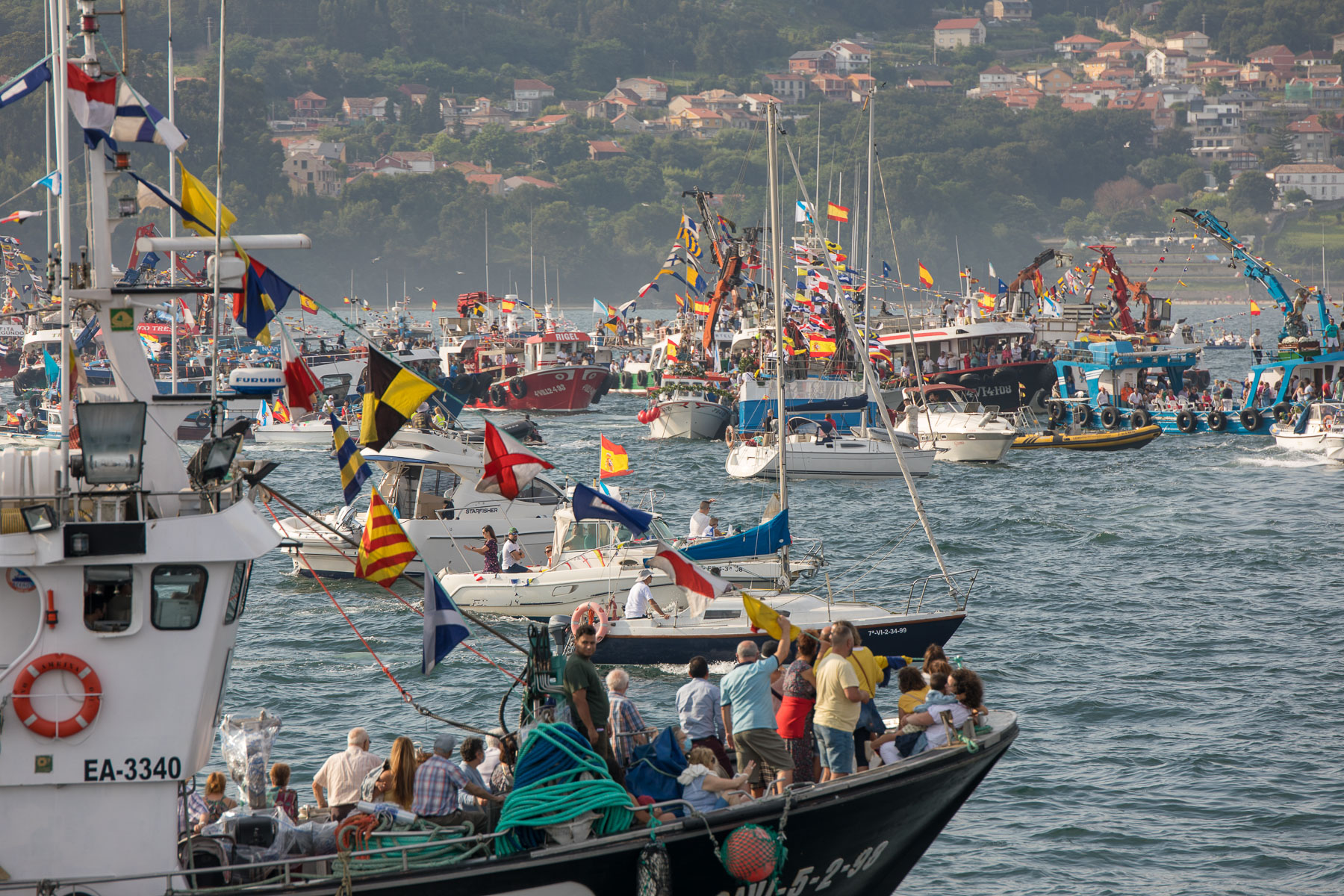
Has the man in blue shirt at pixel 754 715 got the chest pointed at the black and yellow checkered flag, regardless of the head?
no

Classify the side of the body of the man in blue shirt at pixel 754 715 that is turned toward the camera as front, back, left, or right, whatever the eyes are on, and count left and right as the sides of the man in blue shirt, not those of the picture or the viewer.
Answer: back

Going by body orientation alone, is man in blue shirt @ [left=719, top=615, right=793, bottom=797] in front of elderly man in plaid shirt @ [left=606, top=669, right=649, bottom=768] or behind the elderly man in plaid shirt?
in front

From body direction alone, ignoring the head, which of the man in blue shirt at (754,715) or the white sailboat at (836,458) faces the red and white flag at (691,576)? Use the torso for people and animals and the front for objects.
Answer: the man in blue shirt

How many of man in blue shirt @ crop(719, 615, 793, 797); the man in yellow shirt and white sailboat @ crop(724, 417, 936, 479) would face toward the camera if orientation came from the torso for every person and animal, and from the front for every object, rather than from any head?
0

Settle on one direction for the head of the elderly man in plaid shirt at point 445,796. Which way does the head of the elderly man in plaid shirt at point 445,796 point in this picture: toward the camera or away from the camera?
away from the camera

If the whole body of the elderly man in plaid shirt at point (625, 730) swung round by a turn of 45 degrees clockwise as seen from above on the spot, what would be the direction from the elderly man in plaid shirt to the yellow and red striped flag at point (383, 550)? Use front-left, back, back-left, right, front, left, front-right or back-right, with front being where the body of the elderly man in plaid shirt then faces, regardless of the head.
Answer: back-left

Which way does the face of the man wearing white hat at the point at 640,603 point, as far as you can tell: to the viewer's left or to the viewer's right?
to the viewer's right

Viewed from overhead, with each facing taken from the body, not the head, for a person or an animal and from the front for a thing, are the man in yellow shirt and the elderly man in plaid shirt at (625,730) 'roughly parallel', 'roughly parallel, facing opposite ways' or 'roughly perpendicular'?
roughly parallel
